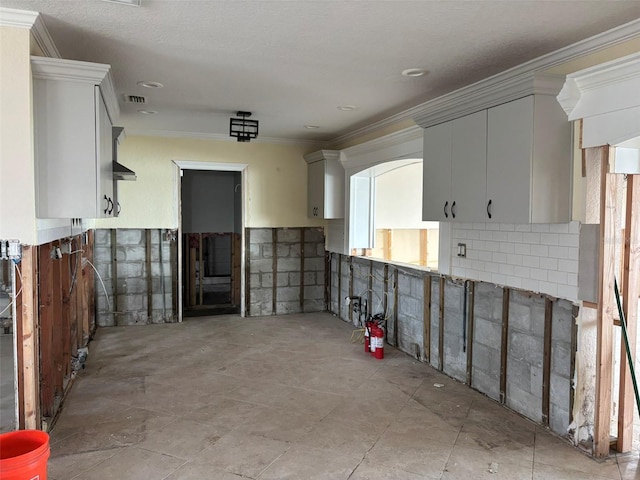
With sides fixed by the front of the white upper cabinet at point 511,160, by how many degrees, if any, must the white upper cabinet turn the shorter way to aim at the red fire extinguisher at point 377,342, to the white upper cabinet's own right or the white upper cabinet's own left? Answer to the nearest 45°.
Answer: approximately 90° to the white upper cabinet's own right

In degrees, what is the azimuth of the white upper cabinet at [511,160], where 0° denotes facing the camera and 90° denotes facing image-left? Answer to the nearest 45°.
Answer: approximately 45°

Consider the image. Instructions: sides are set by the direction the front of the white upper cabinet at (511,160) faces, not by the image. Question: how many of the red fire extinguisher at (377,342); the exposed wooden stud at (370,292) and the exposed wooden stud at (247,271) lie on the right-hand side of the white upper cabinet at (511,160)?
3

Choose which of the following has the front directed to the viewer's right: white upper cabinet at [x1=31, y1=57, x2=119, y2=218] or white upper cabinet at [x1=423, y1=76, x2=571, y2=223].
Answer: white upper cabinet at [x1=31, y1=57, x2=119, y2=218]

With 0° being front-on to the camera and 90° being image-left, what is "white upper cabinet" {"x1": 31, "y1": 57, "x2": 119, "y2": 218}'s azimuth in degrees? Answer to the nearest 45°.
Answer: approximately 270°

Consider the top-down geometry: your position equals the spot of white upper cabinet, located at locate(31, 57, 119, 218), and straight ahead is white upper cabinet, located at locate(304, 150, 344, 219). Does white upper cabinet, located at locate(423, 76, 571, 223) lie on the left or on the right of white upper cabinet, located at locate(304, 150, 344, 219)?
right

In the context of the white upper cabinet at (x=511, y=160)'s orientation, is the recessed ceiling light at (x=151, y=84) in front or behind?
in front

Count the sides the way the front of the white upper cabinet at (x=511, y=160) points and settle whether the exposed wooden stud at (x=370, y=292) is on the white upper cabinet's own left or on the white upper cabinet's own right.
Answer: on the white upper cabinet's own right

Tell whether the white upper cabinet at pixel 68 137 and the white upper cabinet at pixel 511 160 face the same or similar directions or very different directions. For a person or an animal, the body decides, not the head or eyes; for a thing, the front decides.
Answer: very different directions

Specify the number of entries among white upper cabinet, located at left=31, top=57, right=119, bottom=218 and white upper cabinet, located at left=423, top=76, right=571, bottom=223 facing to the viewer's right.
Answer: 1

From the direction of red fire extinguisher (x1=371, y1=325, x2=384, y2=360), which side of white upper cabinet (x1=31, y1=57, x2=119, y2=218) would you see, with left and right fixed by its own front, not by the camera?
front

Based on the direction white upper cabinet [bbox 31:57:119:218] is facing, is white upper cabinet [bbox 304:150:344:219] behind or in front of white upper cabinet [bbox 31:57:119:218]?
in front

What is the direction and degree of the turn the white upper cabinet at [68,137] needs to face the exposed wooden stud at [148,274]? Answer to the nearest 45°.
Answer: approximately 90° to its left
